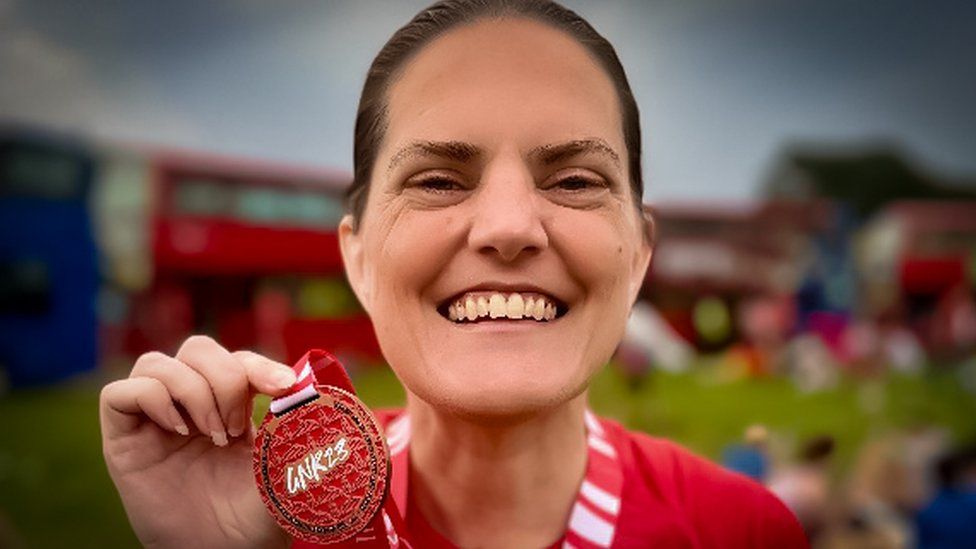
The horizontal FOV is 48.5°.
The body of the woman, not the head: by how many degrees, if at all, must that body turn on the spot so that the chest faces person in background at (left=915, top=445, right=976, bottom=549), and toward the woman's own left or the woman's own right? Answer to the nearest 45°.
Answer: approximately 135° to the woman's own left

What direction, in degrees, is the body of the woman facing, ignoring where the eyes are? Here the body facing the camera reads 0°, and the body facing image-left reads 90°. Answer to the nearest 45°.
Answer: approximately 0°

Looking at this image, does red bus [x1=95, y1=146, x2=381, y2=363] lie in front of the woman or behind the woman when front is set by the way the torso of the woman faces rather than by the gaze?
behind
